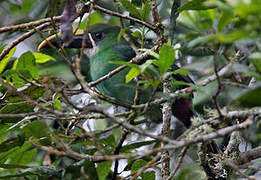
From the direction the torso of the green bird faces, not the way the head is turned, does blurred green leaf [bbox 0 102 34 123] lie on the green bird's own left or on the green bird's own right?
on the green bird's own left

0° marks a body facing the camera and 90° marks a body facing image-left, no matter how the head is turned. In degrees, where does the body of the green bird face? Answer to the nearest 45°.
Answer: approximately 90°

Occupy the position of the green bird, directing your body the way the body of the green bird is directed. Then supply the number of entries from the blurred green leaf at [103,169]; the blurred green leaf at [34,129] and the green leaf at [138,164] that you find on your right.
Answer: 0

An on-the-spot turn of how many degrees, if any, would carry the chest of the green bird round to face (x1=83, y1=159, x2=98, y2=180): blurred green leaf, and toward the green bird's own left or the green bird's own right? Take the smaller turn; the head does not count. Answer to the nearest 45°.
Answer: approximately 90° to the green bird's own left

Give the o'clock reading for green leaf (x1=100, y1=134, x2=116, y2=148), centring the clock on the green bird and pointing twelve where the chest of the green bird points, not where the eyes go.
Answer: The green leaf is roughly at 9 o'clock from the green bird.

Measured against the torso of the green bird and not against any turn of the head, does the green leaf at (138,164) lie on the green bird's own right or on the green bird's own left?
on the green bird's own left

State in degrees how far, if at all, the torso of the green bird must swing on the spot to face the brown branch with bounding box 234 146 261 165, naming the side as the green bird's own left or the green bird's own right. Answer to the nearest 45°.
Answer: approximately 135° to the green bird's own left
